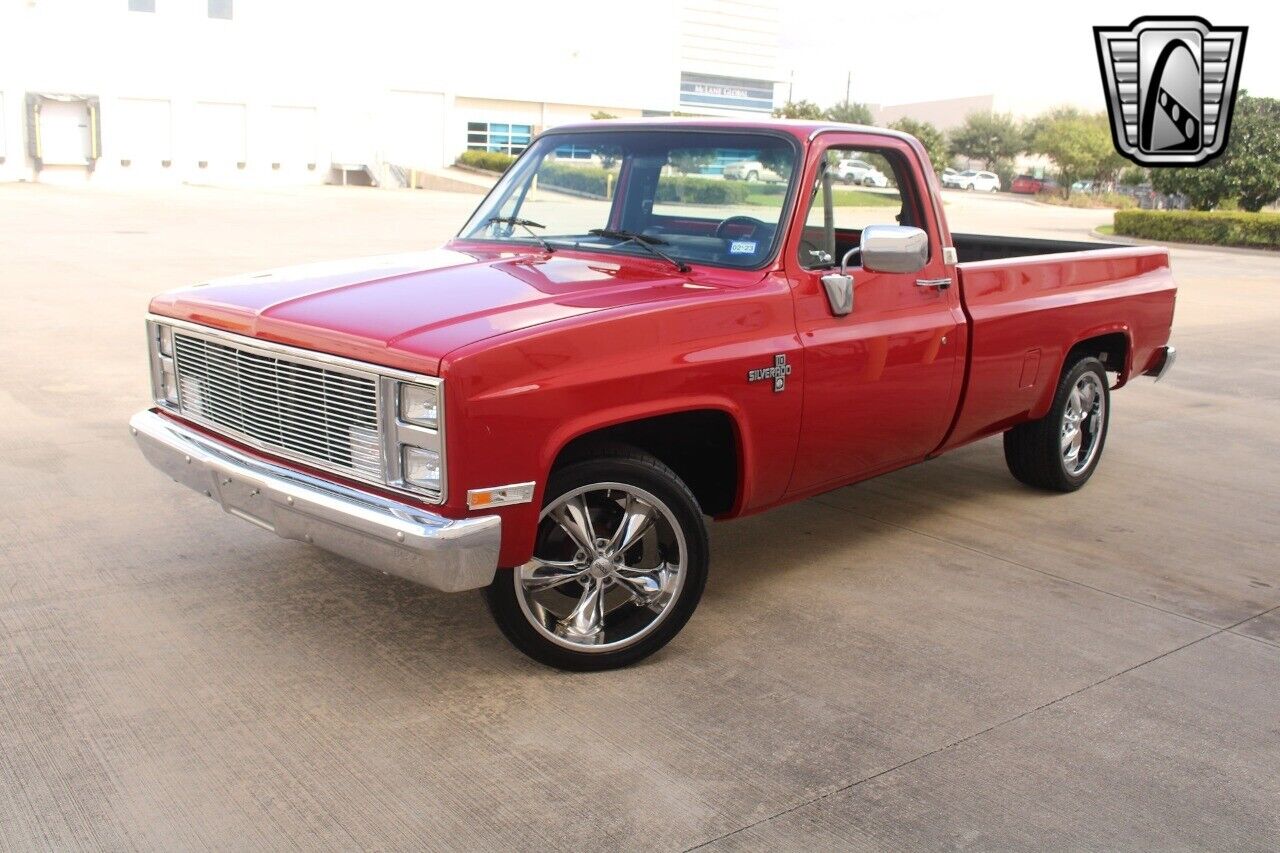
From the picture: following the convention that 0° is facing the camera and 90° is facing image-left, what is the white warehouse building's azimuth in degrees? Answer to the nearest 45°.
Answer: approximately 0°

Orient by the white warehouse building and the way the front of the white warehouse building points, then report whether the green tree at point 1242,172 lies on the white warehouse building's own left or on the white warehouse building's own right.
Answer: on the white warehouse building's own left

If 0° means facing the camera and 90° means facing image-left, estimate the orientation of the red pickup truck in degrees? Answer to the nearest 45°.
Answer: approximately 45°

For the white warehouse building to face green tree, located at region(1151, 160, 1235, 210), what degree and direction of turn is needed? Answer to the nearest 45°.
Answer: approximately 45° to its left

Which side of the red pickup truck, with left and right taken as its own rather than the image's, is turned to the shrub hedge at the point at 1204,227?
back

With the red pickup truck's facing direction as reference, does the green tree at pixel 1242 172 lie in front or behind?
behind

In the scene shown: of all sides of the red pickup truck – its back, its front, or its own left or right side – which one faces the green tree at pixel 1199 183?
back

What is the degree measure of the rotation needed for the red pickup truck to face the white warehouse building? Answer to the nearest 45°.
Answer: approximately 90° to its right
